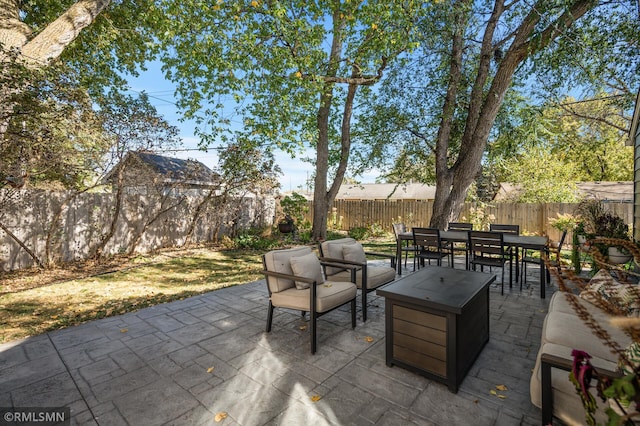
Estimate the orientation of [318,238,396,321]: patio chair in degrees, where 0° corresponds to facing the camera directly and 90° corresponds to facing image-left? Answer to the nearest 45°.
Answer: approximately 315°

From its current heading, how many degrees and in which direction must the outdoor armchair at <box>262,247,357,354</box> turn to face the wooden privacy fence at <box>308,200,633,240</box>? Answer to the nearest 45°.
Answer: approximately 90° to its left

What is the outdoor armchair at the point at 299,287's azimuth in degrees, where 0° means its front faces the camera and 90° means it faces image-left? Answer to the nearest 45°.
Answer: approximately 315°

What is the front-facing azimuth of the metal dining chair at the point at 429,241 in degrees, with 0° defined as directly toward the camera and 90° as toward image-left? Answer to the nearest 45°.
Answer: approximately 225°

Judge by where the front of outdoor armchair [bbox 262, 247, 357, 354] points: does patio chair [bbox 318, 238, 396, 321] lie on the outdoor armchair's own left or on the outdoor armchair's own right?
on the outdoor armchair's own left

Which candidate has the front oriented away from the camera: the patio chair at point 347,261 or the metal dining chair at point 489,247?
the metal dining chair

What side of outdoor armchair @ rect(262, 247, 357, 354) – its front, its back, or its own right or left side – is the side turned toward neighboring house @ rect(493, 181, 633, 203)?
left

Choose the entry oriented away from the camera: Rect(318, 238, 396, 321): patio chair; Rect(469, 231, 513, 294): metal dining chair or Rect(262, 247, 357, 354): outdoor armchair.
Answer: the metal dining chair

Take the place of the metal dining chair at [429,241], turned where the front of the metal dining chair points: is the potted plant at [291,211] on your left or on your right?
on your left

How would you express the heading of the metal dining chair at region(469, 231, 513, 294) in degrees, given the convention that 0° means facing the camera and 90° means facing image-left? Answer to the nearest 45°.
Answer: approximately 180°

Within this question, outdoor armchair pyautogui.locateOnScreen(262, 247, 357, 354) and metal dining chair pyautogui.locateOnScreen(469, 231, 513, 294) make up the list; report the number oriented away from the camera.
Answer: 1

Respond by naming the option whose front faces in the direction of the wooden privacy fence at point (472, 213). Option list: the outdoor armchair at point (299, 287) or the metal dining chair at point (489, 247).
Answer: the metal dining chair
